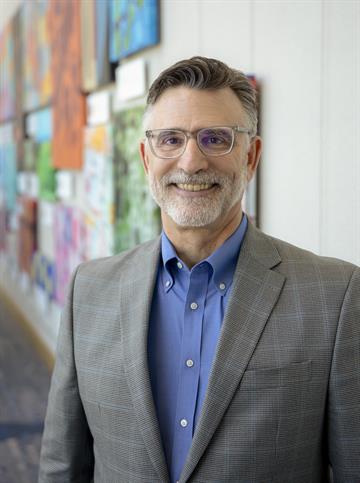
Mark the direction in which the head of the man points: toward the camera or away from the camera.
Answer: toward the camera

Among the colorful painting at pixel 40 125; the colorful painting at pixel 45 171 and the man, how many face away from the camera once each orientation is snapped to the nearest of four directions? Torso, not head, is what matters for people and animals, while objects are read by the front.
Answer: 0

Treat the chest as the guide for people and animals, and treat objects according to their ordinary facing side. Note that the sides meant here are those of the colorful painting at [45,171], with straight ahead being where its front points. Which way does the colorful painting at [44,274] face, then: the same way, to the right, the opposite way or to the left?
the same way

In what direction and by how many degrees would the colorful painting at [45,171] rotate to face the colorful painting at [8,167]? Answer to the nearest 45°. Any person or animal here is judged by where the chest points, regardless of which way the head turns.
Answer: approximately 135° to its right

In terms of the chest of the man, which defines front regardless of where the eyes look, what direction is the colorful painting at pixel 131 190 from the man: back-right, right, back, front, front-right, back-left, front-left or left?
back

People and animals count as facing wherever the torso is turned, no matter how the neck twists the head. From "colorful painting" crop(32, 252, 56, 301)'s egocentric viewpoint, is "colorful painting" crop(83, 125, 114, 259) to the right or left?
on its left

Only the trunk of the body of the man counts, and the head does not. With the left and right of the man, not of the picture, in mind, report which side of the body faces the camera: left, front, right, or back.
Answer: front

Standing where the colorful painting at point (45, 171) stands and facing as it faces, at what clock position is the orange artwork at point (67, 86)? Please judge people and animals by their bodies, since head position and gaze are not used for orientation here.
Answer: The orange artwork is roughly at 10 o'clock from the colorful painting.

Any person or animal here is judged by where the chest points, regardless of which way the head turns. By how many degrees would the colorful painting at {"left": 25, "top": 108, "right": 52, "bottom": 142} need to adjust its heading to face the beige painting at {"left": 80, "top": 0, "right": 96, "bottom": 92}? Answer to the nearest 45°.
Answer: approximately 45° to its left

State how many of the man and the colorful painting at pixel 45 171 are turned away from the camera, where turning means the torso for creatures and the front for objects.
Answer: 0

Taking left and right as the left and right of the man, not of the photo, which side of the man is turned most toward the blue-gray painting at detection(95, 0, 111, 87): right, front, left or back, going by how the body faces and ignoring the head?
back
